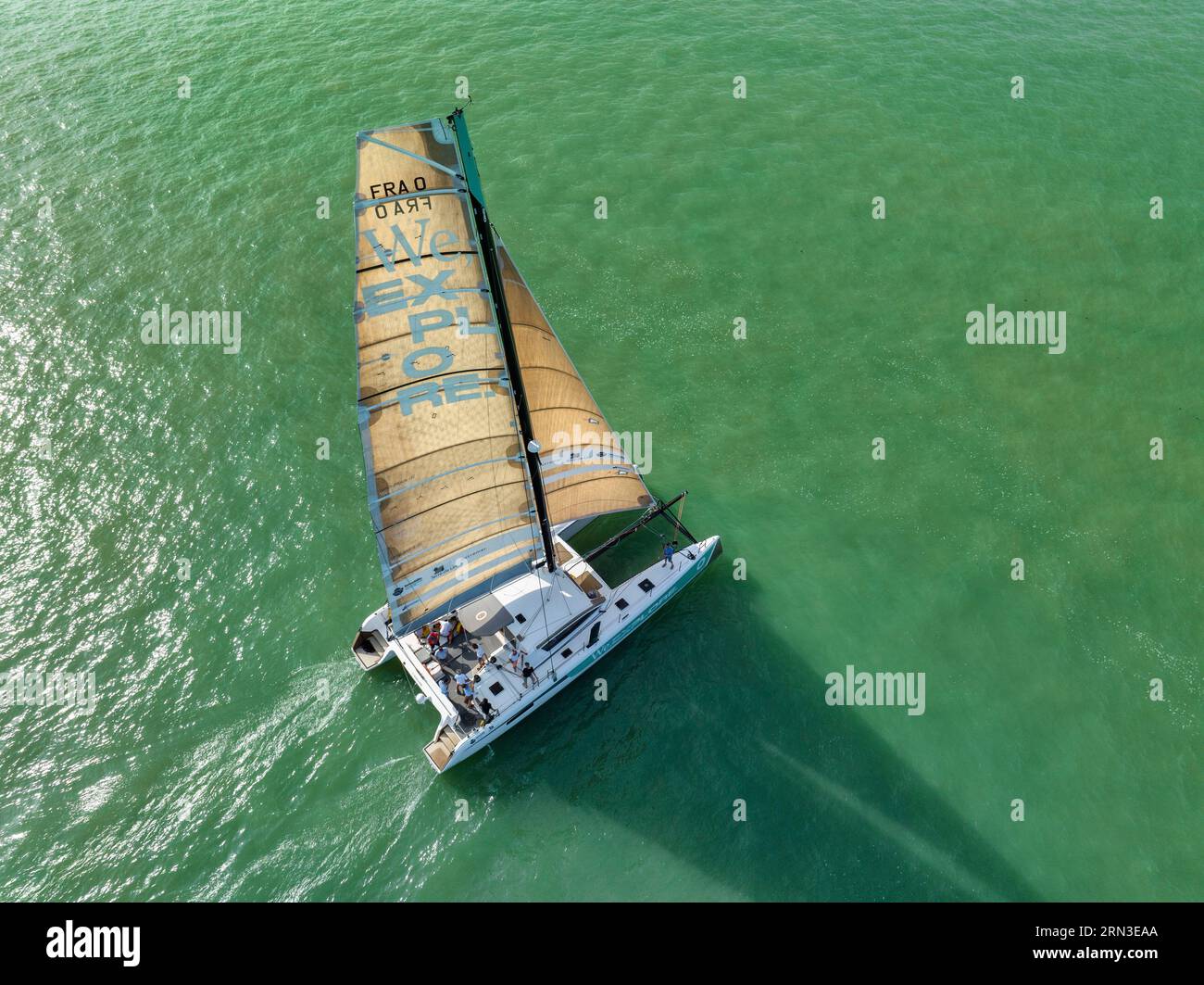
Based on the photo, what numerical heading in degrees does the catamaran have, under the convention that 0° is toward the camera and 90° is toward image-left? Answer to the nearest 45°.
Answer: approximately 225°
